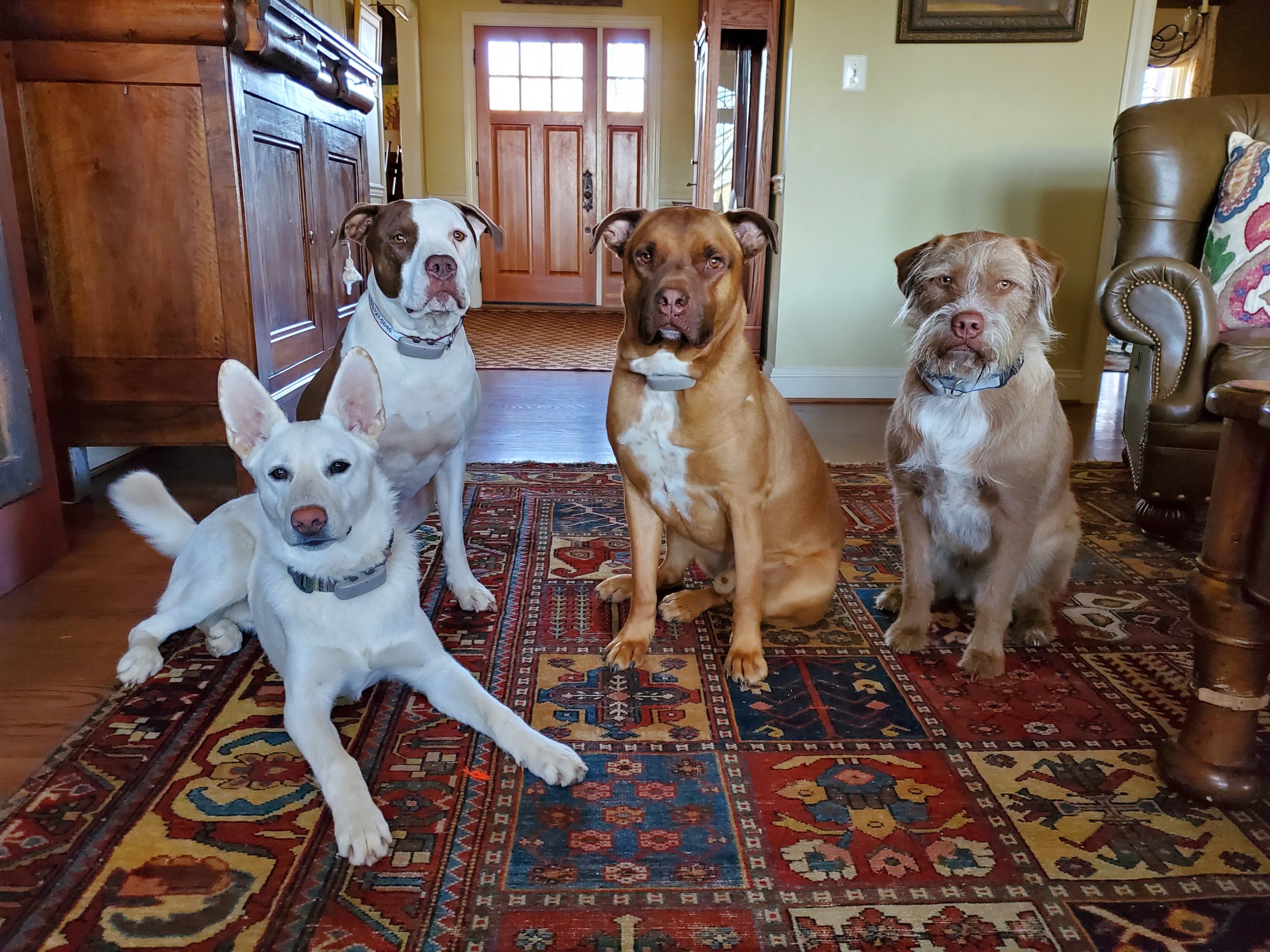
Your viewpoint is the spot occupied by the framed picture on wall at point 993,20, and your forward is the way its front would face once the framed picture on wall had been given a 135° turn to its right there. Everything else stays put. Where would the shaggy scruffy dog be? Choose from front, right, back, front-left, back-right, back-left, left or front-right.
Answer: back-left

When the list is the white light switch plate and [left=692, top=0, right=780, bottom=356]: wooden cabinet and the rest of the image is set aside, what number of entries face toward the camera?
1

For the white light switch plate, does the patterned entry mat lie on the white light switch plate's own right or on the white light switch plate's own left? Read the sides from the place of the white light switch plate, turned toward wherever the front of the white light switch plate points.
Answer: on the white light switch plate's own right

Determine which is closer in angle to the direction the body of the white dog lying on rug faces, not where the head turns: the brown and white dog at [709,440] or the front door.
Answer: the brown and white dog

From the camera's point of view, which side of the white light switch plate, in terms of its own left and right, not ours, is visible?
front

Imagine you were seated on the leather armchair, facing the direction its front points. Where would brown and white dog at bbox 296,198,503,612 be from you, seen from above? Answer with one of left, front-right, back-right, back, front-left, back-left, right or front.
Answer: front-right

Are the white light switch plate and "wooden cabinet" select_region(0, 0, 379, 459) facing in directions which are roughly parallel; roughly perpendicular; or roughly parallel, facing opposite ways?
roughly perpendicular

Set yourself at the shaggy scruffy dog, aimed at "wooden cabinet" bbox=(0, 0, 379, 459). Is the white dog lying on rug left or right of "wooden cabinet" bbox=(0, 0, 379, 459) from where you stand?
left

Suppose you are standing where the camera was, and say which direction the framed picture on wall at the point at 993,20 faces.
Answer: facing the viewer

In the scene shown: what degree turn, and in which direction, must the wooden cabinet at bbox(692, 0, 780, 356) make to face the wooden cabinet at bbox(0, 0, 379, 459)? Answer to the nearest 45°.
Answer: approximately 45° to its left

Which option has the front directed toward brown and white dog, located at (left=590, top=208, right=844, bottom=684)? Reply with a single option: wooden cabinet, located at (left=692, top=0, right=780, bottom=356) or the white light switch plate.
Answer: the white light switch plate

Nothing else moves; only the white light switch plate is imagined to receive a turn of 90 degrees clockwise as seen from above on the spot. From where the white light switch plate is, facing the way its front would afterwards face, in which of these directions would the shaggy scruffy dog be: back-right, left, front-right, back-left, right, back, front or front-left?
left

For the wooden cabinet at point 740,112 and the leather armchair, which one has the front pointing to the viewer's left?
the wooden cabinet

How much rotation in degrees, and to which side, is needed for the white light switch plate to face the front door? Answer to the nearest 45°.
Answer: approximately 135° to its right
